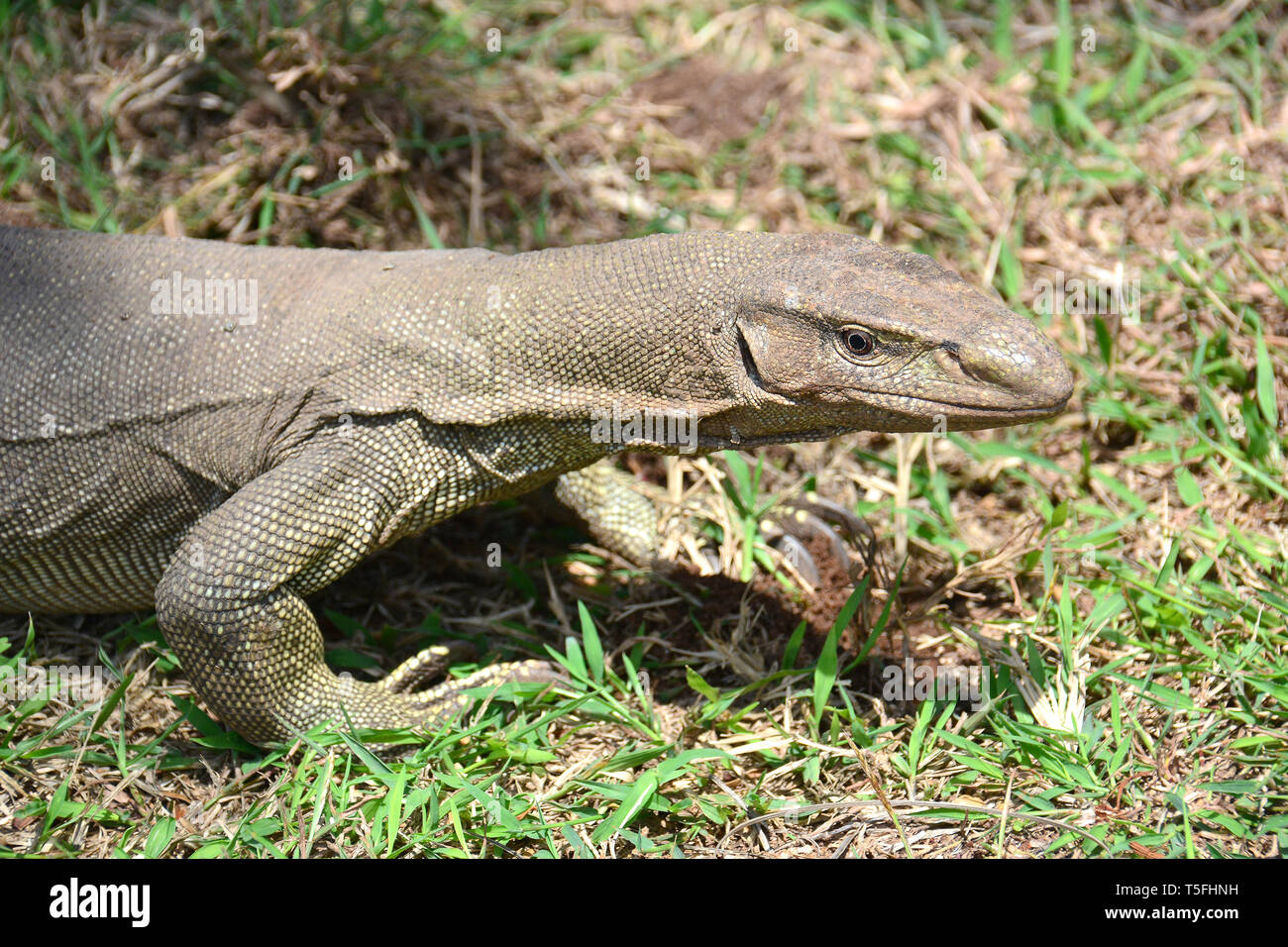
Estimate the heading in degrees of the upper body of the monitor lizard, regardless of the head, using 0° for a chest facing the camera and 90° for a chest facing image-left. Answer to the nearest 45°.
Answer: approximately 270°
